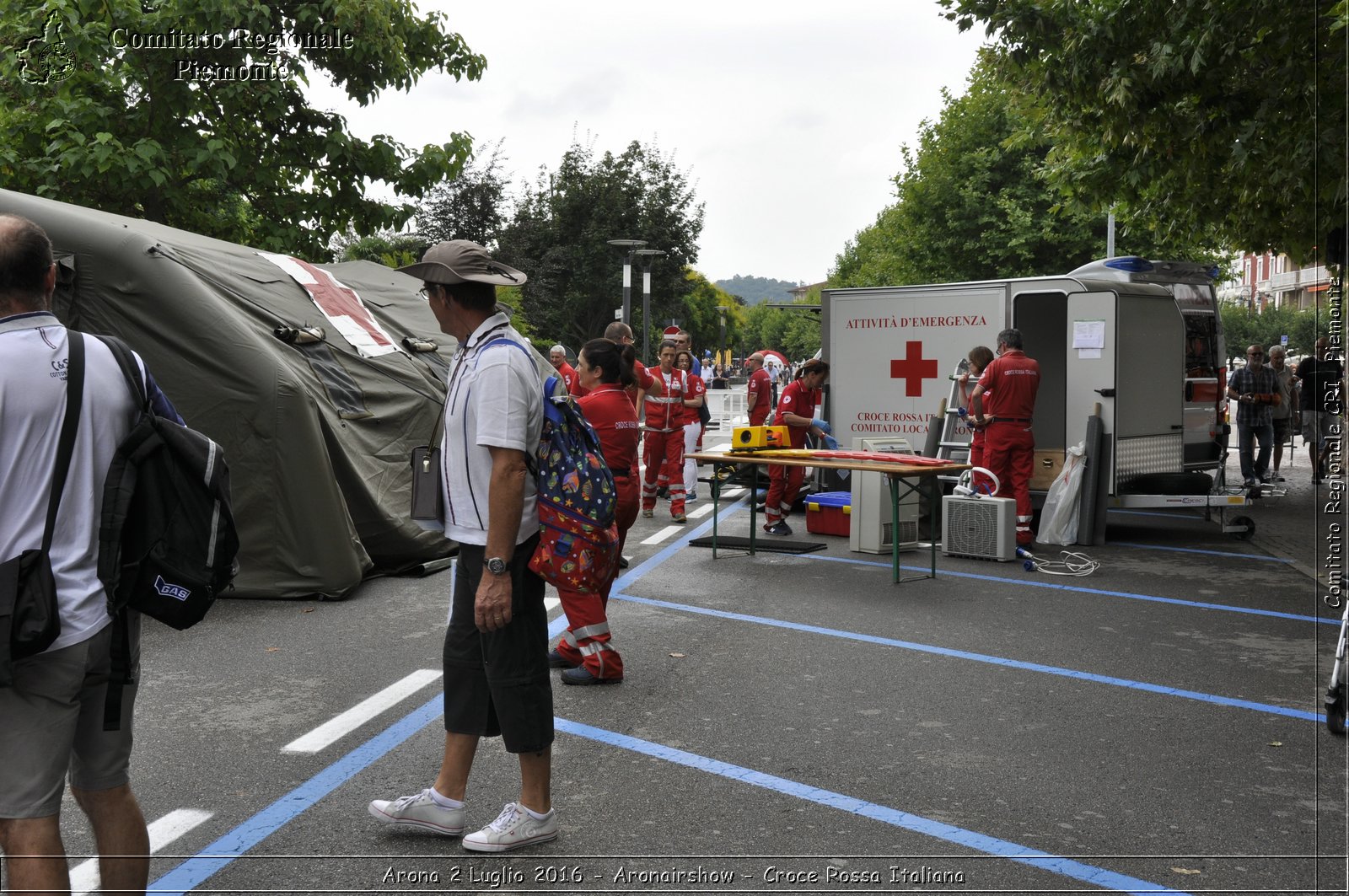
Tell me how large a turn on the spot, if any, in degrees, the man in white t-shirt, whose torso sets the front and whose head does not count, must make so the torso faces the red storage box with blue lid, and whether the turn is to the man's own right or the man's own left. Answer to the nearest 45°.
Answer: approximately 45° to the man's own right

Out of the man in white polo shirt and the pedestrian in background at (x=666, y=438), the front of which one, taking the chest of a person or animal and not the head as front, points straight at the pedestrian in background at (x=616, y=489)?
the pedestrian in background at (x=666, y=438)

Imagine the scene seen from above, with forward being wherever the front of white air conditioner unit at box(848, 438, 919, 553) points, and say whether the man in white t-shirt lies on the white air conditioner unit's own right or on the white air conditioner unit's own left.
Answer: on the white air conditioner unit's own right

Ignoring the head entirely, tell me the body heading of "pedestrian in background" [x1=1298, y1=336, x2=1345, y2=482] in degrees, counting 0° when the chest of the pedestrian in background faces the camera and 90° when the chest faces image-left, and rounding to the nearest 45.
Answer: approximately 0°
